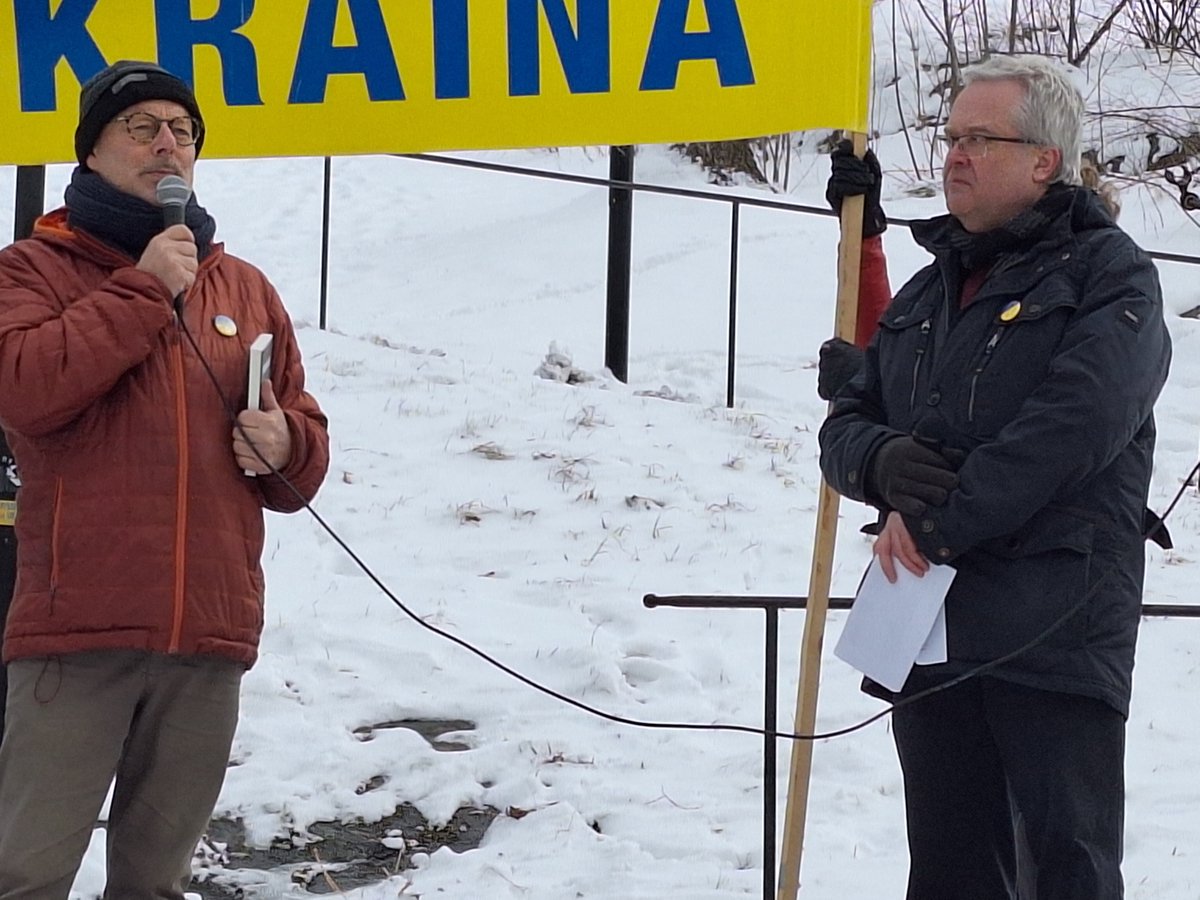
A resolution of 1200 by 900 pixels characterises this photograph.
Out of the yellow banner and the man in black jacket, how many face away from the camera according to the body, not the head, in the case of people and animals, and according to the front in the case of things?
0

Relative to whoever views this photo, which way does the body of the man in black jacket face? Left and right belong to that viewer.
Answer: facing the viewer and to the left of the viewer

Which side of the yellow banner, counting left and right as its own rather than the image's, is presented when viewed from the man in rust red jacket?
front

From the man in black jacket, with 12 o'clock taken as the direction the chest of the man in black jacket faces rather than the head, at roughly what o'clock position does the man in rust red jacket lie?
The man in rust red jacket is roughly at 1 o'clock from the man in black jacket.

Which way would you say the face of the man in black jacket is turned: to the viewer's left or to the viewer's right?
to the viewer's left

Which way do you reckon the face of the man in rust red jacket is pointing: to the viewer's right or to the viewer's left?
to the viewer's right

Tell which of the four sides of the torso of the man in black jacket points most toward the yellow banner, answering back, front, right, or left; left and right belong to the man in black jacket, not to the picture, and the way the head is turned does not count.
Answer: right

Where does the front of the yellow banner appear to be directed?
toward the camera

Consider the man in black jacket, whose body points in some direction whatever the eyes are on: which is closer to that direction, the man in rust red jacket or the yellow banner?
the man in rust red jacket

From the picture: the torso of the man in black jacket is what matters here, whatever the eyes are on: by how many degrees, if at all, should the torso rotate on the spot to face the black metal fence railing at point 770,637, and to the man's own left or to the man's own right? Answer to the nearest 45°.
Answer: approximately 90° to the man's own right
